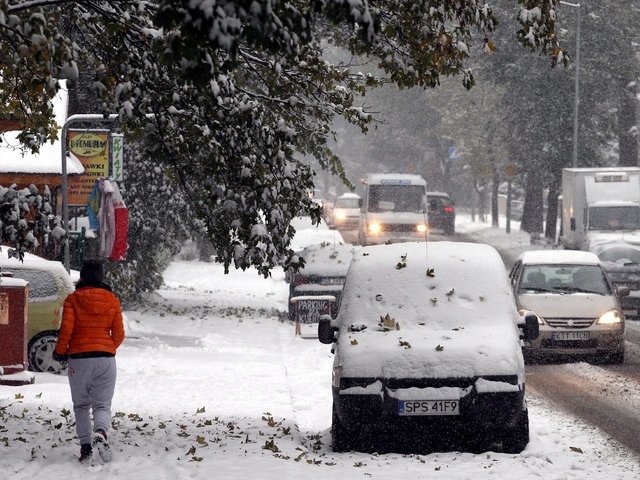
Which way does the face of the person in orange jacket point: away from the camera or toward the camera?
away from the camera

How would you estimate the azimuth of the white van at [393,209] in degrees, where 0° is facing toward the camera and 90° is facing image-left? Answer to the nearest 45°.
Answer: approximately 0°

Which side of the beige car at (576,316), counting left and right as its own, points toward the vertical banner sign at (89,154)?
right

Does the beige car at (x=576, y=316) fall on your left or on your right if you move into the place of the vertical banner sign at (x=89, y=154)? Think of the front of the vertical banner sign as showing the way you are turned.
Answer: on your left

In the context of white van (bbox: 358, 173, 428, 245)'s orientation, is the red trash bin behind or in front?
in front

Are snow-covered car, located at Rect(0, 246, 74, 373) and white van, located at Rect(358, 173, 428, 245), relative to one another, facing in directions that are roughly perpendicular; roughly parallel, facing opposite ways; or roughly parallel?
roughly perpendicular

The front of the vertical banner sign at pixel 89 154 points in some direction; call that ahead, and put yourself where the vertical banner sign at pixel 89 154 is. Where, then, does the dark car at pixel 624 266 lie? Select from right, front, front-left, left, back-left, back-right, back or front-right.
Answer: left

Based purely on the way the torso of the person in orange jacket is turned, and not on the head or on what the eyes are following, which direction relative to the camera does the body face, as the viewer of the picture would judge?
away from the camera

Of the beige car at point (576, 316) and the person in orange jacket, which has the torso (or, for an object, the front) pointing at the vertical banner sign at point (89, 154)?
the person in orange jacket

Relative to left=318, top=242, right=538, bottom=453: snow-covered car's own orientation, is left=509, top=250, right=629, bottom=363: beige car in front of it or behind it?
behind
